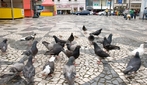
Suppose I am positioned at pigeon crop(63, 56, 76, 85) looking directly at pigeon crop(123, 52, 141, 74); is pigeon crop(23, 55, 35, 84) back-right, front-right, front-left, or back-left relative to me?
back-left

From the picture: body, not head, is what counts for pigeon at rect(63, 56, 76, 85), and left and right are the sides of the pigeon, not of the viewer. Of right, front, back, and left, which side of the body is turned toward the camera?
back

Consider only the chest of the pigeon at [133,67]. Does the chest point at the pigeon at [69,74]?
no

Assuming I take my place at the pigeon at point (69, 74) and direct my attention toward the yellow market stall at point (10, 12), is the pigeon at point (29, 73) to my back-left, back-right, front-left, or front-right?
front-left

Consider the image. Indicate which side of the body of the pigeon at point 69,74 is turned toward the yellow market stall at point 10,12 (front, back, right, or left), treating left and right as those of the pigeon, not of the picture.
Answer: front

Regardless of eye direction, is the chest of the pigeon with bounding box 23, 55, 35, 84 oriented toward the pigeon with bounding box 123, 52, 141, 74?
no

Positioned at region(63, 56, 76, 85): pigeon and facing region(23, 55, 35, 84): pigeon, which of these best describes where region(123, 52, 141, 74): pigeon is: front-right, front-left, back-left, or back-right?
back-right
